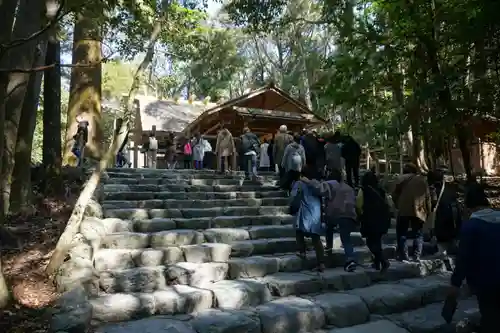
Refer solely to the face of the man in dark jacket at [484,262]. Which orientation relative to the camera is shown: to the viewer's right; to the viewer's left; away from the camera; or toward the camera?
away from the camera

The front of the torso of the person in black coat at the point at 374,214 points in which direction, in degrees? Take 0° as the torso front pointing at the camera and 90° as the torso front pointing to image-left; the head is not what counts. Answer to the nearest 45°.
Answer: approximately 180°

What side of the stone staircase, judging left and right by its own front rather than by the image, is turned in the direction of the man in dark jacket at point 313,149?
back

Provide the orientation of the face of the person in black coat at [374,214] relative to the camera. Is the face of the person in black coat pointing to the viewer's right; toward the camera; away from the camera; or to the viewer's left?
away from the camera

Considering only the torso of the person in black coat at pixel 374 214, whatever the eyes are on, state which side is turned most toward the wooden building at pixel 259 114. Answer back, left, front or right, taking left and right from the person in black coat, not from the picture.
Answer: front

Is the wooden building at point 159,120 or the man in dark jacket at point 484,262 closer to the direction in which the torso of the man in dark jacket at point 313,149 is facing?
the wooden building

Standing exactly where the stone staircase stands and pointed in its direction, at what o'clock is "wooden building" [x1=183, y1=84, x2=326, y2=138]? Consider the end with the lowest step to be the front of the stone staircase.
The wooden building is roughly at 6 o'clock from the stone staircase.

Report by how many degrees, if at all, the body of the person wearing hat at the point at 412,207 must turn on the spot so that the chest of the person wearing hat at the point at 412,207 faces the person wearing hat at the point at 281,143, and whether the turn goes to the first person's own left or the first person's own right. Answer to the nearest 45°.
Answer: approximately 45° to the first person's own left

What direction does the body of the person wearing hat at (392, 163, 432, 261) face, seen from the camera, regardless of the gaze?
away from the camera

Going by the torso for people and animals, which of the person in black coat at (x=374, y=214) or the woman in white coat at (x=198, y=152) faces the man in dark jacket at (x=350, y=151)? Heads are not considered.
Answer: the person in black coat
